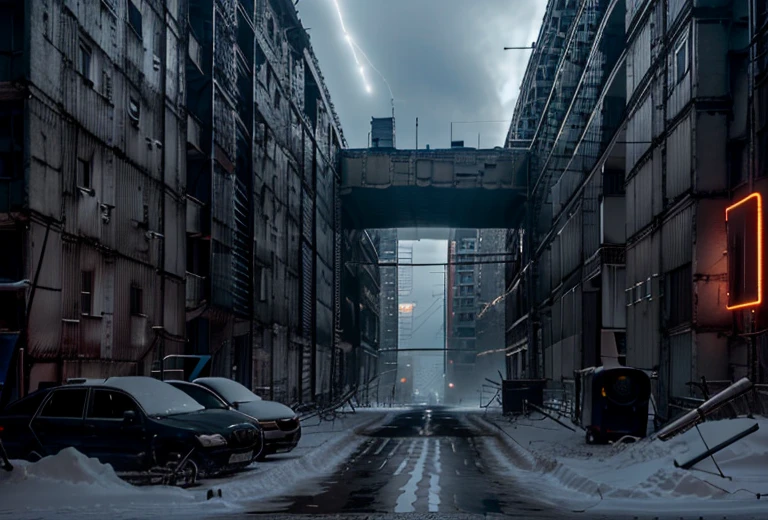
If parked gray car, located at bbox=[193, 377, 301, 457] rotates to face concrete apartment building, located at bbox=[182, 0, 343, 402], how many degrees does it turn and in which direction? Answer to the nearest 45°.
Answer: approximately 135° to its left

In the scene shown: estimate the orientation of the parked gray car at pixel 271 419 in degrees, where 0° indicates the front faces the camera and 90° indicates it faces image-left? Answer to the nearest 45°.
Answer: approximately 315°

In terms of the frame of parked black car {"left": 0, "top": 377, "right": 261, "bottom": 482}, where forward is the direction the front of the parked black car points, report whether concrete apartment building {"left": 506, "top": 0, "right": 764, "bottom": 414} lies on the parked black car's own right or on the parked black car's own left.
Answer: on the parked black car's own left

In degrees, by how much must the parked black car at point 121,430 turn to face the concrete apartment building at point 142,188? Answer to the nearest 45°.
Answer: approximately 135° to its left

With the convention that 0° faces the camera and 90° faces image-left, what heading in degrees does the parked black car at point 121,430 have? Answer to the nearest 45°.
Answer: approximately 315°
